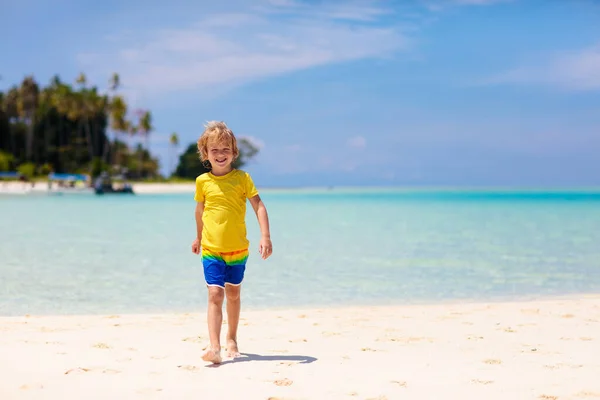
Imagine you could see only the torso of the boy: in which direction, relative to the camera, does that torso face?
toward the camera
